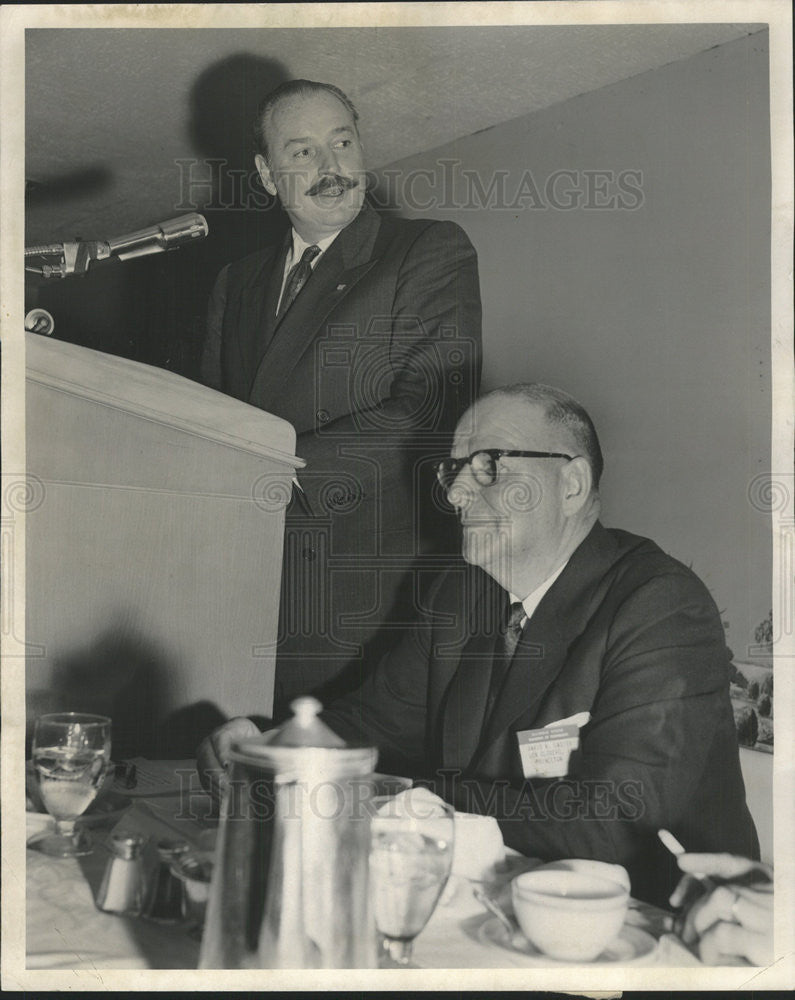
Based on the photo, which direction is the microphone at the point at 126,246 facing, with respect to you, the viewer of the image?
facing to the right of the viewer

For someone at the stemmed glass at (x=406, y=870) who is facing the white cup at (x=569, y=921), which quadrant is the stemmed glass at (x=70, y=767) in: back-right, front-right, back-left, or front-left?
back-left

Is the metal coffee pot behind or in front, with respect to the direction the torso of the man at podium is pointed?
in front

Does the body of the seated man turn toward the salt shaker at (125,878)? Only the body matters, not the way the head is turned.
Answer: yes

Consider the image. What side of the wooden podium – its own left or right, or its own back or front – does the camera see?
left

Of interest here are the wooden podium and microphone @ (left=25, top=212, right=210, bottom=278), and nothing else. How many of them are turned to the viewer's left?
1

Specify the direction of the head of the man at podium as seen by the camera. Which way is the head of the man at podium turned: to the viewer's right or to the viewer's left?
to the viewer's right

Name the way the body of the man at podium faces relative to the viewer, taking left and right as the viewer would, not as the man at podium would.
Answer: facing the viewer and to the left of the viewer

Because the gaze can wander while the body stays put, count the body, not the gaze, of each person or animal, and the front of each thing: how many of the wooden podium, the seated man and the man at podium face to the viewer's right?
0
